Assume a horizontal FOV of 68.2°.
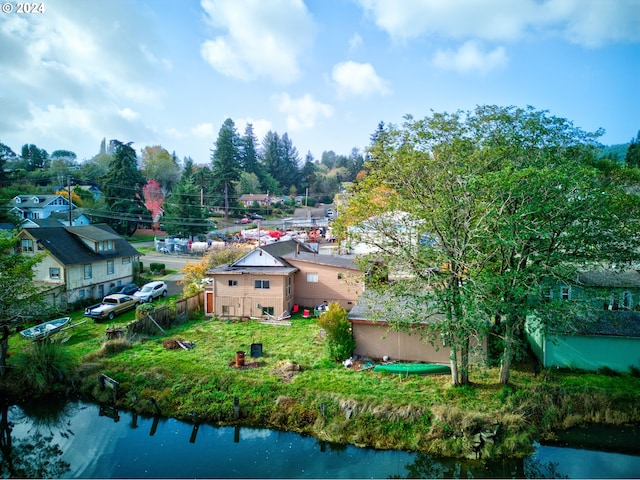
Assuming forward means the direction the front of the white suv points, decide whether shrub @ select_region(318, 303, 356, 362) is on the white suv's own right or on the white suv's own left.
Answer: on the white suv's own left

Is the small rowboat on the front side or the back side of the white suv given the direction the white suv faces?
on the front side

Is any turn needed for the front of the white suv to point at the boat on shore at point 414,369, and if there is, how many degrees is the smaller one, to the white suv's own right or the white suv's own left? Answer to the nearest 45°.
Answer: approximately 90° to the white suv's own left

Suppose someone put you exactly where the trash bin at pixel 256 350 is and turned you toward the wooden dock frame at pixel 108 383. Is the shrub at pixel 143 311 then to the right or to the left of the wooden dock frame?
right

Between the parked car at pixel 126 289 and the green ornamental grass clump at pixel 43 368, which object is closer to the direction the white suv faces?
the green ornamental grass clump

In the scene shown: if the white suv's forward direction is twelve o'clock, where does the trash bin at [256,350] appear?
The trash bin is roughly at 10 o'clock from the white suv.

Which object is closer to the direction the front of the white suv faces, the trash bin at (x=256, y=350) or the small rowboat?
the small rowboat

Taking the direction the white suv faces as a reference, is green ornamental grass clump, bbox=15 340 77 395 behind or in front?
in front

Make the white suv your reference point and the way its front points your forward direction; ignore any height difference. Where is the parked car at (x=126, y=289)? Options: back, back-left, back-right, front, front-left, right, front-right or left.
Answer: right

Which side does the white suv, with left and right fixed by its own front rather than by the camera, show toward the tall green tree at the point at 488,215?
left

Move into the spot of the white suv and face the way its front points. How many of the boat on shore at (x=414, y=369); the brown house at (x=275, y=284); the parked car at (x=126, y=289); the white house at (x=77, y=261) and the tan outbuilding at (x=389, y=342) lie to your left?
3

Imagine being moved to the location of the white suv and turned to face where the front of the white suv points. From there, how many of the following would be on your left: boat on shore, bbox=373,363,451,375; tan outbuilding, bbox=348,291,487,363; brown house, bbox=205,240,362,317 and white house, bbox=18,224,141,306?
3

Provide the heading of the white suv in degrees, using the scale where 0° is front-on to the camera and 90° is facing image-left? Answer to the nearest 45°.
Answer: approximately 45°

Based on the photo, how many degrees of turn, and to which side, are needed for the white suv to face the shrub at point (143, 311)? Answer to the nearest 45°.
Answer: approximately 45° to its left

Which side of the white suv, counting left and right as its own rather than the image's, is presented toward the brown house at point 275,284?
left
